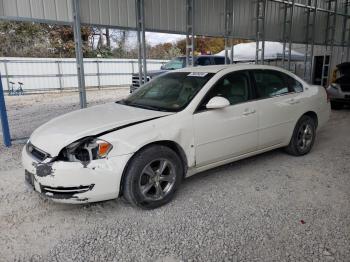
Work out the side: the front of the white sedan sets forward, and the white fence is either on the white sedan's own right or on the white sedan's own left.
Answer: on the white sedan's own right

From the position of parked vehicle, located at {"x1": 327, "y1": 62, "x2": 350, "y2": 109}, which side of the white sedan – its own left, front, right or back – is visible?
back

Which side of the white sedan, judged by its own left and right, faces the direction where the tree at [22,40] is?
right

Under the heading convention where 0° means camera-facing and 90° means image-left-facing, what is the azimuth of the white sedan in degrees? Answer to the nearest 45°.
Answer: approximately 45°
